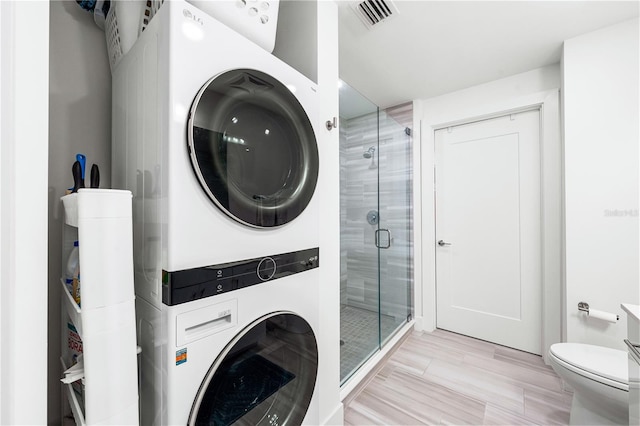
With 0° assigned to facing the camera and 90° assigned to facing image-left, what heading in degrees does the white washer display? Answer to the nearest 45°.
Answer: approximately 315°

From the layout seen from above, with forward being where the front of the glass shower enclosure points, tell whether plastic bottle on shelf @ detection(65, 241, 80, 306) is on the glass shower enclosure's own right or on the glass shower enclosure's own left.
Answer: on the glass shower enclosure's own right

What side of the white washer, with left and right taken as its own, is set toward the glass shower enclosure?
left

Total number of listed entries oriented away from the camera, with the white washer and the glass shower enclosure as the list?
0

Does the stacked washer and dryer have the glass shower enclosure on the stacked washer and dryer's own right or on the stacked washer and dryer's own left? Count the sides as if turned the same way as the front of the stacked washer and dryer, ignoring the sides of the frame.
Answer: on the stacked washer and dryer's own left

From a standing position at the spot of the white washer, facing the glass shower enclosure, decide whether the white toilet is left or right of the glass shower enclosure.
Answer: right

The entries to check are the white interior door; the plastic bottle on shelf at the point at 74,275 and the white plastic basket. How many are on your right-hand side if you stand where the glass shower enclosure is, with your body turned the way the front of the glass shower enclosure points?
2

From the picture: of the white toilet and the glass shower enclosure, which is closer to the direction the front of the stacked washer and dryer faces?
the white toilet

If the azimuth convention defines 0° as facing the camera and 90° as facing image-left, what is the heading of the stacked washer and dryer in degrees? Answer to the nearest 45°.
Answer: approximately 315°
